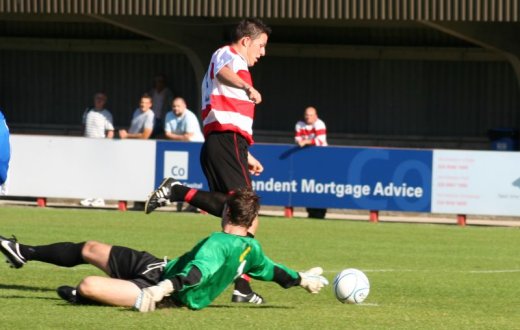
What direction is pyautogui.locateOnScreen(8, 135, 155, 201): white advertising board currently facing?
toward the camera

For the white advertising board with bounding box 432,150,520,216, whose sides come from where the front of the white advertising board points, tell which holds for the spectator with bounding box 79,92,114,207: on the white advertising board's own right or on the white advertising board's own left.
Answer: on the white advertising board's own right

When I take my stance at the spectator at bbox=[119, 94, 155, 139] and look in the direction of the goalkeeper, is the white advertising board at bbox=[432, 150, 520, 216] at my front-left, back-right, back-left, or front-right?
front-left

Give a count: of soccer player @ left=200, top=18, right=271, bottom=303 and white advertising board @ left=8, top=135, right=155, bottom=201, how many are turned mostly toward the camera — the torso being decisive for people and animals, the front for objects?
1

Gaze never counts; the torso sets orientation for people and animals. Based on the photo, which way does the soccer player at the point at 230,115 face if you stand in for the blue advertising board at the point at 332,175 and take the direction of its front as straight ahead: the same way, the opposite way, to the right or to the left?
to the left

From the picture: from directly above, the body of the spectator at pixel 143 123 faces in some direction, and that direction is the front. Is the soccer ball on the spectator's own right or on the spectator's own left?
on the spectator's own left

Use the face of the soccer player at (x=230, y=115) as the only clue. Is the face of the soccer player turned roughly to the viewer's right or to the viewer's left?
to the viewer's right

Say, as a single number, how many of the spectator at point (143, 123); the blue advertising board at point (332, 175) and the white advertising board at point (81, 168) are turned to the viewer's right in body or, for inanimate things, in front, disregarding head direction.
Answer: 0

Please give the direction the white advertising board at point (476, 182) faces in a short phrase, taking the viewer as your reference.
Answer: facing the viewer

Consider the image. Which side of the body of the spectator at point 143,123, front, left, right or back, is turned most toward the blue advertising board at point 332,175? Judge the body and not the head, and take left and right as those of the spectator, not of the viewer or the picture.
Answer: left

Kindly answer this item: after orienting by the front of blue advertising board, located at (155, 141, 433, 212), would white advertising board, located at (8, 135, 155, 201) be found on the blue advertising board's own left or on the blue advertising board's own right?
on the blue advertising board's own right
